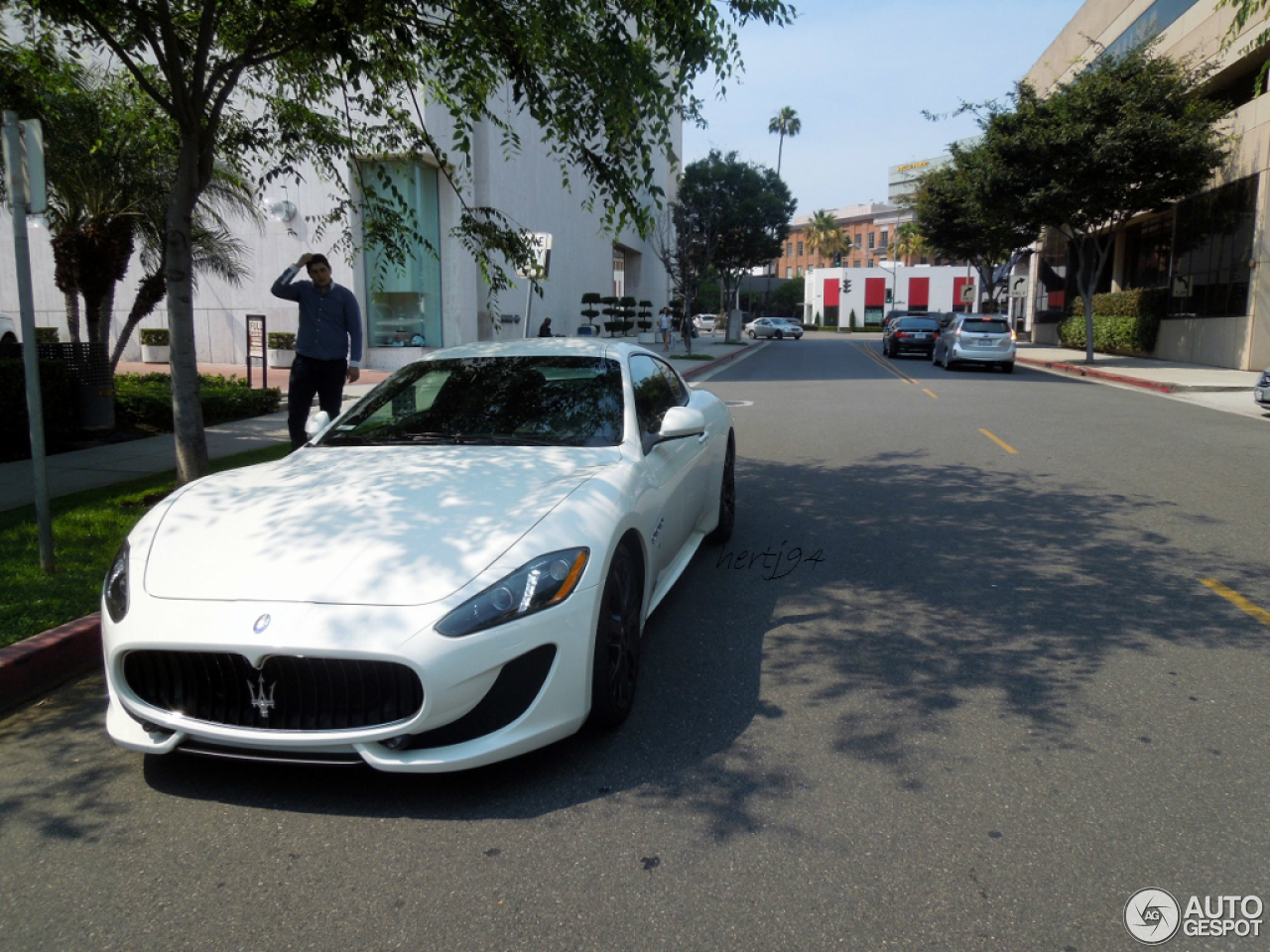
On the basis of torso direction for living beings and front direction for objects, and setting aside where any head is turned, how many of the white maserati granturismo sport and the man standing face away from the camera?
0

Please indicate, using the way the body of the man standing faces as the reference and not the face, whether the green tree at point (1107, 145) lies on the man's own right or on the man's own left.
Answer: on the man's own left

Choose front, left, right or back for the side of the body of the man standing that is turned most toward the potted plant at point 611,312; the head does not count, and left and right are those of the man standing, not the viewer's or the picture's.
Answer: back

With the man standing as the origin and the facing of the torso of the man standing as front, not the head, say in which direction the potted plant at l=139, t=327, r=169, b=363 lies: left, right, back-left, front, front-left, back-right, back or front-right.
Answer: back

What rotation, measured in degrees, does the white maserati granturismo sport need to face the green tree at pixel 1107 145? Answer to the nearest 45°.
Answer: approximately 180°

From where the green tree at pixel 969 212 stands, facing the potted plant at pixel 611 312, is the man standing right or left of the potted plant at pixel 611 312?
left

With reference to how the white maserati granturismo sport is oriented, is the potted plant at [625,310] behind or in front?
behind

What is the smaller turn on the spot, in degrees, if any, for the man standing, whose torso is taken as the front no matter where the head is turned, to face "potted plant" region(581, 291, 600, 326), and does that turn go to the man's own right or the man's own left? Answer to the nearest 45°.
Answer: approximately 180°

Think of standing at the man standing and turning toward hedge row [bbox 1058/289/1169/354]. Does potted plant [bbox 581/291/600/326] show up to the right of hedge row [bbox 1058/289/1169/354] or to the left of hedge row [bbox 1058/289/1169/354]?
left

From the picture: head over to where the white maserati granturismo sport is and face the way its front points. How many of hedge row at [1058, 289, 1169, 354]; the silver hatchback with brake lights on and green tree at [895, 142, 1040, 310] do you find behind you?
3

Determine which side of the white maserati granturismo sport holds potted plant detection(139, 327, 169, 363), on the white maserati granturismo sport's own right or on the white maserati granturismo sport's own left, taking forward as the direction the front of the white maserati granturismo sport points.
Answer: on the white maserati granturismo sport's own right

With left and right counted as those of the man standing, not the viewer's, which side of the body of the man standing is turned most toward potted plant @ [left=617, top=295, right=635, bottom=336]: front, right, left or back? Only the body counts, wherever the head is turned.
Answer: back

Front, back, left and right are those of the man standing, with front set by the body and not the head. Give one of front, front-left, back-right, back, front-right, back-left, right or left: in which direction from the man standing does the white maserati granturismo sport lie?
front

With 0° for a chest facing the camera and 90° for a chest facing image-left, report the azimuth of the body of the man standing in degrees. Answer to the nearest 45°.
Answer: approximately 0°

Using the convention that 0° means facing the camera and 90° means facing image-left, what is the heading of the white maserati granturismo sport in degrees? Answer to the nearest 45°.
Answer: approximately 45°
